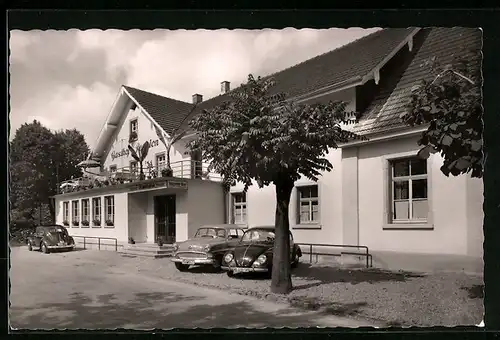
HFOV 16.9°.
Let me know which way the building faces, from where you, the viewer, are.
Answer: facing the viewer and to the left of the viewer

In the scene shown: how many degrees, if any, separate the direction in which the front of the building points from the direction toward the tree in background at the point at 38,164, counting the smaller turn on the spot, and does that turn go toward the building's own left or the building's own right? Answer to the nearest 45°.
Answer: approximately 45° to the building's own right
